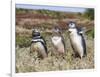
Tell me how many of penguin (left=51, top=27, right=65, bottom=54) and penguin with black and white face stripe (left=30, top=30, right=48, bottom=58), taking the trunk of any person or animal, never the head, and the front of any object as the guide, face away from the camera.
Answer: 0

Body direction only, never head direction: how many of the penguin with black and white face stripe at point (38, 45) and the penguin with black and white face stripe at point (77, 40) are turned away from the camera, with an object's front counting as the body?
0

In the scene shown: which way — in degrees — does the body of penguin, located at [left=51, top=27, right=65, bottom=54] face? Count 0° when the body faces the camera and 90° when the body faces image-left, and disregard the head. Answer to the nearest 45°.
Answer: approximately 45°
